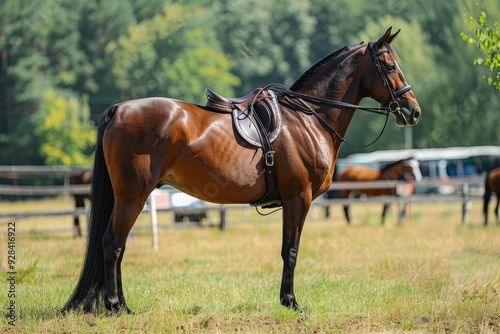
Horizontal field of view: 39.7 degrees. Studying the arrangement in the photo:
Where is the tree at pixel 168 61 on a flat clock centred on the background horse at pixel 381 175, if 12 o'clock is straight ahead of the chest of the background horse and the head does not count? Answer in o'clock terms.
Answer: The tree is roughly at 8 o'clock from the background horse.

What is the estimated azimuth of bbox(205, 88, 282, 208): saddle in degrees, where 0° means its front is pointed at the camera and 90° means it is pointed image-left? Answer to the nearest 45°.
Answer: approximately 270°

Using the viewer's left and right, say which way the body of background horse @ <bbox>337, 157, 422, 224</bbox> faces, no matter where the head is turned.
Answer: facing to the right of the viewer

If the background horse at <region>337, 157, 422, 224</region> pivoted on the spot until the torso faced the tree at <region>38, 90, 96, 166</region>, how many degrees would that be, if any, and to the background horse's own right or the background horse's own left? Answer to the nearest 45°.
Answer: approximately 135° to the background horse's own left

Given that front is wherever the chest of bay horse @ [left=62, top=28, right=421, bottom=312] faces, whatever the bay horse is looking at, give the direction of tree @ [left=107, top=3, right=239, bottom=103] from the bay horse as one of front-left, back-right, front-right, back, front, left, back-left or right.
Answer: left

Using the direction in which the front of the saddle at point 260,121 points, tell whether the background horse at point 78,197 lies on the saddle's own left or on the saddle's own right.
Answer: on the saddle's own left

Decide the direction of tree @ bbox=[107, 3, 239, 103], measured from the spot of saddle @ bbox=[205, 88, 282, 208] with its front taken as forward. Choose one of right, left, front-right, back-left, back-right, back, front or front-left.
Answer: left

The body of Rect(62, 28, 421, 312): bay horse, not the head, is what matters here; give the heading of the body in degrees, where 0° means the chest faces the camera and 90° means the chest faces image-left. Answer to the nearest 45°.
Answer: approximately 270°

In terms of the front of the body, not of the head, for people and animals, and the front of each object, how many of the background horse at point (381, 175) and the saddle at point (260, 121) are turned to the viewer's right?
2
